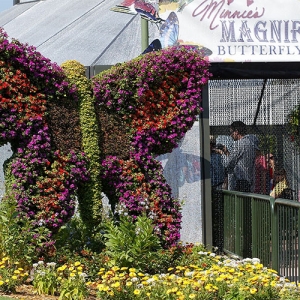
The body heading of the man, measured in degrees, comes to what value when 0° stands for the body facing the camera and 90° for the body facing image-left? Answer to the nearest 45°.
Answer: approximately 135°

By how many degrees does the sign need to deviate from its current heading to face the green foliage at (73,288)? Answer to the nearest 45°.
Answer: approximately 45° to its right

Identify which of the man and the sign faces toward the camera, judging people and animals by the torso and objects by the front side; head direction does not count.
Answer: the sign

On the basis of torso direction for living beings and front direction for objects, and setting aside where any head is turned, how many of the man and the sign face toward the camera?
1

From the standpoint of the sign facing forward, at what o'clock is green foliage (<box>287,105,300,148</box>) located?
The green foliage is roughly at 7 o'clock from the sign.

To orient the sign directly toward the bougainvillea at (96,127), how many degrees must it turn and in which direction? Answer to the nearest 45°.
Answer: approximately 45° to its right

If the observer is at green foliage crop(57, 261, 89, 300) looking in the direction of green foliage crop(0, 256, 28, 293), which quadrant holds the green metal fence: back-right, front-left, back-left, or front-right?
back-right

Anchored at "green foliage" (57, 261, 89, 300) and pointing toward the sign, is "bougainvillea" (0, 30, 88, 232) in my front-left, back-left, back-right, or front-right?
front-left

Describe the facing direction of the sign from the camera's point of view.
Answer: facing the viewer

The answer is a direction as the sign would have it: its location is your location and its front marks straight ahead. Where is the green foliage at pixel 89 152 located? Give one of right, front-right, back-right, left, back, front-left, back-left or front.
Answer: front-right
